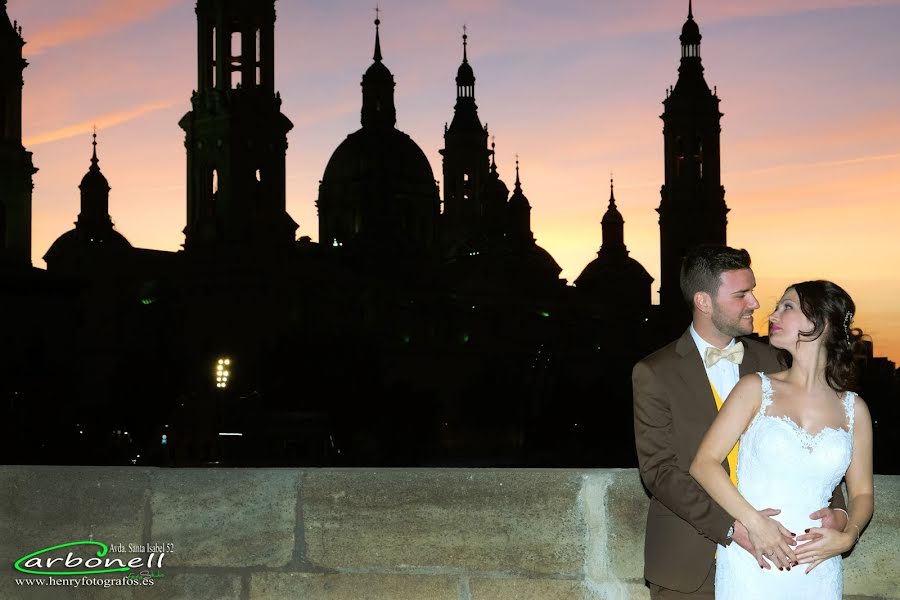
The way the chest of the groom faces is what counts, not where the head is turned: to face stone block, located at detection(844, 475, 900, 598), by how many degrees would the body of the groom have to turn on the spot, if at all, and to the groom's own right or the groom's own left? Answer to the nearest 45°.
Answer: approximately 90° to the groom's own left

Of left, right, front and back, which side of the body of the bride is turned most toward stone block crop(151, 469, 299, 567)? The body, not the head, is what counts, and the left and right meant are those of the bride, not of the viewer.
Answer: right

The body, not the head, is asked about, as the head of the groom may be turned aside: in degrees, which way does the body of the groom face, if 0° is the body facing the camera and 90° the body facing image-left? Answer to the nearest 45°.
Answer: approximately 315°

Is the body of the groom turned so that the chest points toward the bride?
yes

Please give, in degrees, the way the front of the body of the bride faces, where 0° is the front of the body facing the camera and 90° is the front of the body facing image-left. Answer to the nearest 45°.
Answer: approximately 0°

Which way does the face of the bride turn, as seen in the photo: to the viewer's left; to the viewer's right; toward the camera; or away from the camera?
to the viewer's left
